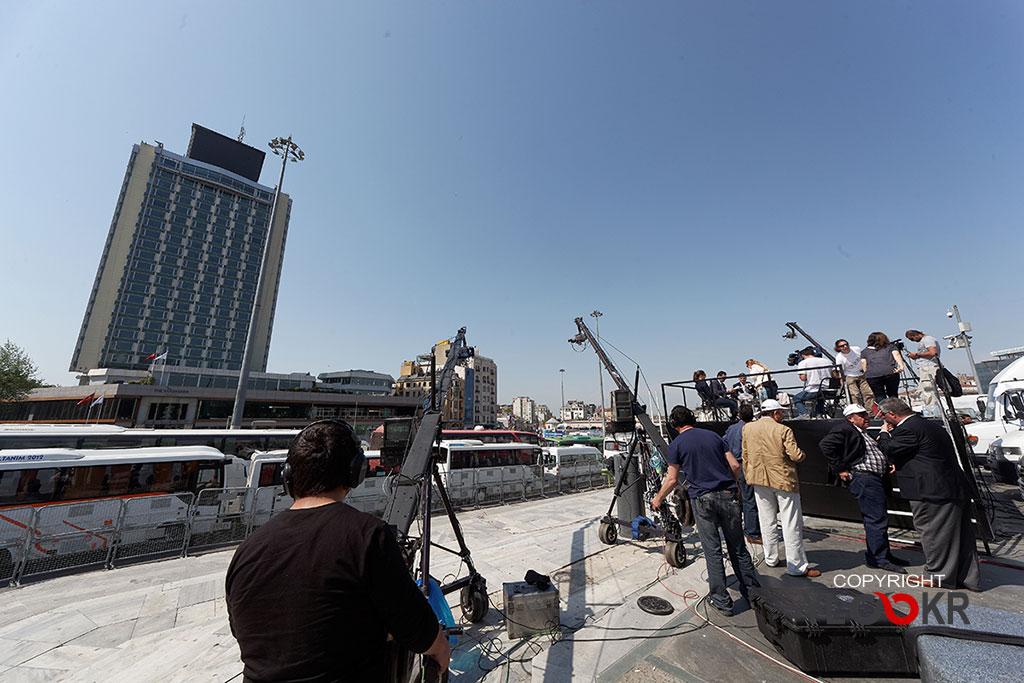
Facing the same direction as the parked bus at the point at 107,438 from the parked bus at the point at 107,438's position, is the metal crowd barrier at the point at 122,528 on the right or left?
on its right

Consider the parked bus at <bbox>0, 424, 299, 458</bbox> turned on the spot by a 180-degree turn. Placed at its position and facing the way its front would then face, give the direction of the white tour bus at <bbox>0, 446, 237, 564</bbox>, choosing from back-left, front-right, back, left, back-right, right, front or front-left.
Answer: left

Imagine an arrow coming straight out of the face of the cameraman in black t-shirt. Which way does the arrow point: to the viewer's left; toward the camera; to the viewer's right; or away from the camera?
away from the camera

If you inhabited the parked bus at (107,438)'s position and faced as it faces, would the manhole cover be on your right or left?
on your right

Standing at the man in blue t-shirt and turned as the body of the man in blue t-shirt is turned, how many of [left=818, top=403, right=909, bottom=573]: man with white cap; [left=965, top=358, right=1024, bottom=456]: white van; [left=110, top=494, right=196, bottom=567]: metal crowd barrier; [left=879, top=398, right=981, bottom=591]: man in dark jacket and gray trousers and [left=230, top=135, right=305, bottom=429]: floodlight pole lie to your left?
2

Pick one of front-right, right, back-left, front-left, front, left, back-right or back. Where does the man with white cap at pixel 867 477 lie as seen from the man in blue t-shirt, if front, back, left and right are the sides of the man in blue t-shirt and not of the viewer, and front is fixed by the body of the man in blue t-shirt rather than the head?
front-right

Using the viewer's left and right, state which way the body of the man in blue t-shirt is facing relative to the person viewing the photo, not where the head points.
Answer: facing away from the viewer

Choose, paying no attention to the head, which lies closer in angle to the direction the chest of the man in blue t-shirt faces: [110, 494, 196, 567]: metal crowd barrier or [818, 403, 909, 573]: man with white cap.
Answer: the man with white cap

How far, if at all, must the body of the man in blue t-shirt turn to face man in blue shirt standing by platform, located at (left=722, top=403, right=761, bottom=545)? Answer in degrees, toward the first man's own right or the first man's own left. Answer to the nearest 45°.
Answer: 0° — they already face them

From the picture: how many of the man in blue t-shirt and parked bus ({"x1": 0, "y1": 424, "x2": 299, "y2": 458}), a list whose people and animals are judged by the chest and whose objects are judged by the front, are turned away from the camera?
1

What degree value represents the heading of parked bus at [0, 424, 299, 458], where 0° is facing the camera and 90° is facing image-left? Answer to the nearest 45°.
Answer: approximately 270°

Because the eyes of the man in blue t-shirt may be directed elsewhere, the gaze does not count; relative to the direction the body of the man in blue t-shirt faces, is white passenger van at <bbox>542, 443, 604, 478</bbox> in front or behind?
in front

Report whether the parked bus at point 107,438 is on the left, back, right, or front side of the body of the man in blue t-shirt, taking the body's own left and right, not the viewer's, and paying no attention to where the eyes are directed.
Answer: left

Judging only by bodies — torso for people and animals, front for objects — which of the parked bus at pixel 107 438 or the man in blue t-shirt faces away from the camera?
the man in blue t-shirt
